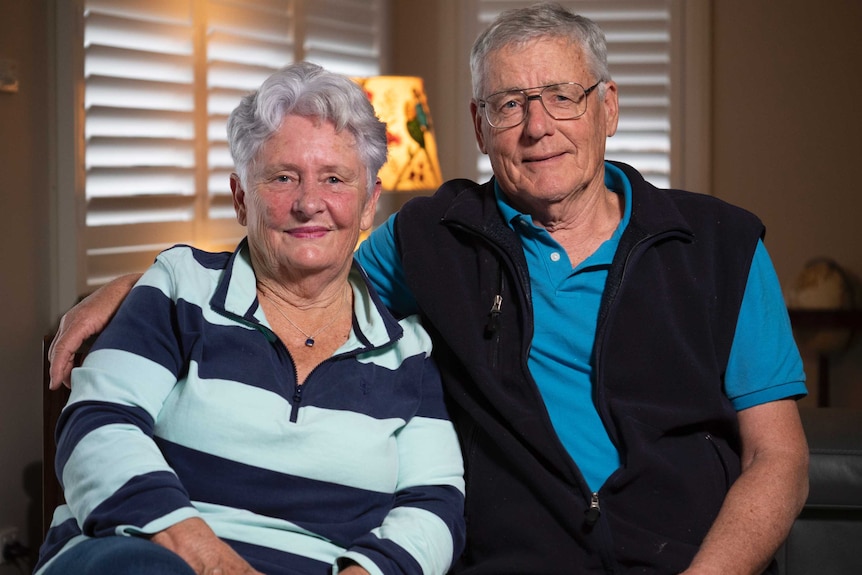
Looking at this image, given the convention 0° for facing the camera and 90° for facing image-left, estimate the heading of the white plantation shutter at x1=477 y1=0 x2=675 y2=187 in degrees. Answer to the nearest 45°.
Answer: approximately 0°

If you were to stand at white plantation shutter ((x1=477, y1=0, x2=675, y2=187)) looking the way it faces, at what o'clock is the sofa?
The sofa is roughly at 12 o'clock from the white plantation shutter.

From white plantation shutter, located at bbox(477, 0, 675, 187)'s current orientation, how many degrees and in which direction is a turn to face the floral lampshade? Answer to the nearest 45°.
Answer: approximately 45° to its right

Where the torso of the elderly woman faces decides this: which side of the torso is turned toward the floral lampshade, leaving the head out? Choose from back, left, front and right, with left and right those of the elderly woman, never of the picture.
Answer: back
